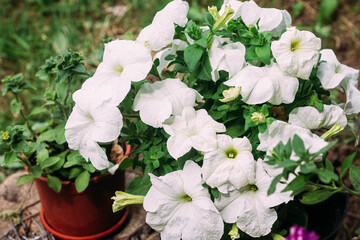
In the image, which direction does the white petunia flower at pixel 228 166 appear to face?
toward the camera

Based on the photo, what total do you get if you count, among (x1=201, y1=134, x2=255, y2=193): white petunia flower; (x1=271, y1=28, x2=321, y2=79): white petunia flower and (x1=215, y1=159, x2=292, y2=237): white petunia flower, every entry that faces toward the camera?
3

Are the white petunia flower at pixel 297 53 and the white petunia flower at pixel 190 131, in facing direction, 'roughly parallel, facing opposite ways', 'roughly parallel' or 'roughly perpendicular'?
roughly parallel

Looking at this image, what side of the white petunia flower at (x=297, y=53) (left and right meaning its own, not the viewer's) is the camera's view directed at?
front

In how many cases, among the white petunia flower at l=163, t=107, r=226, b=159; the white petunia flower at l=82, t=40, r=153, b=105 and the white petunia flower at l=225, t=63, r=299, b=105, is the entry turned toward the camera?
3
